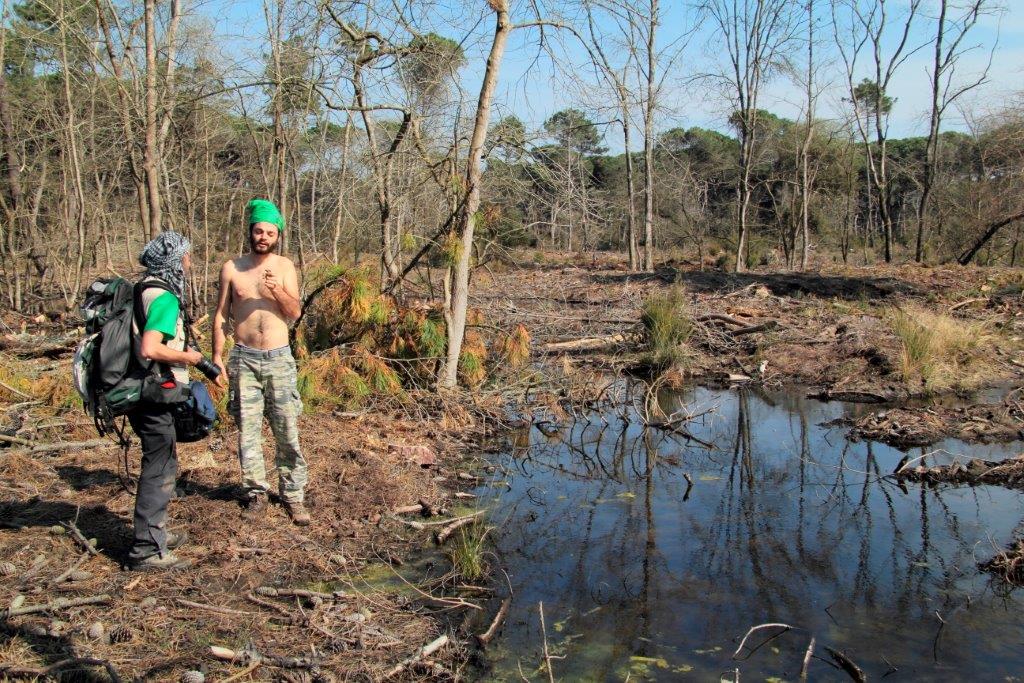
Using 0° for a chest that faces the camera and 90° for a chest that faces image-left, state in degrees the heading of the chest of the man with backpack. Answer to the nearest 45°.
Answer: approximately 270°

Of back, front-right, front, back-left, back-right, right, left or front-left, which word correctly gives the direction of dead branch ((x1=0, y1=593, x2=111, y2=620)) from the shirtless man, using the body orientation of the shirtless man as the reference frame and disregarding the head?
front-right

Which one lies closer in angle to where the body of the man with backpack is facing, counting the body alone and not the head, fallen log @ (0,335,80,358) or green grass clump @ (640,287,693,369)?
the green grass clump

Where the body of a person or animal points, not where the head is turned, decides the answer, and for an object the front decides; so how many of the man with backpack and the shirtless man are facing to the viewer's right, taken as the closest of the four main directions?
1

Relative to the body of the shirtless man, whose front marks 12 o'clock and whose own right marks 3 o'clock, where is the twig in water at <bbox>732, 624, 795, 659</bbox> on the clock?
The twig in water is roughly at 10 o'clock from the shirtless man.

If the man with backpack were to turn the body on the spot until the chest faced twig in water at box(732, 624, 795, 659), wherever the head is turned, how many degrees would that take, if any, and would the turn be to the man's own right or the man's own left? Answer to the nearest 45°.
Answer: approximately 45° to the man's own right

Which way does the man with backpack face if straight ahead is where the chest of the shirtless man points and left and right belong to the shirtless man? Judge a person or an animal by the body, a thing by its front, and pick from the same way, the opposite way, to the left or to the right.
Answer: to the left

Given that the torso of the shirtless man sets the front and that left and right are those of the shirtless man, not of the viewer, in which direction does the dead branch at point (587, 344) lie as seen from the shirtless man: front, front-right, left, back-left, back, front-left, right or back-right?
back-left

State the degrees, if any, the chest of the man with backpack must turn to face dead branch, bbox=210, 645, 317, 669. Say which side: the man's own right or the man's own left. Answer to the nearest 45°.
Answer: approximately 90° to the man's own right

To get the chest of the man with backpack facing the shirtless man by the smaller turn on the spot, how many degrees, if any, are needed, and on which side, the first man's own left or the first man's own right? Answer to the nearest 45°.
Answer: approximately 45° to the first man's own left

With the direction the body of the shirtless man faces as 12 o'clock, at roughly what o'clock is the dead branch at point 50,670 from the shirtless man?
The dead branch is roughly at 1 o'clock from the shirtless man.
